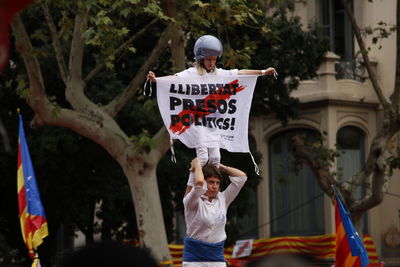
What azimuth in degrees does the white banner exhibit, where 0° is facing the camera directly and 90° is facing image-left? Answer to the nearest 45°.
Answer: approximately 0°
